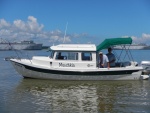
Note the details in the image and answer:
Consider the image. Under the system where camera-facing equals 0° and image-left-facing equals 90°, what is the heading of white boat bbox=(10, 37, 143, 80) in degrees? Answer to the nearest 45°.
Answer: approximately 90°
